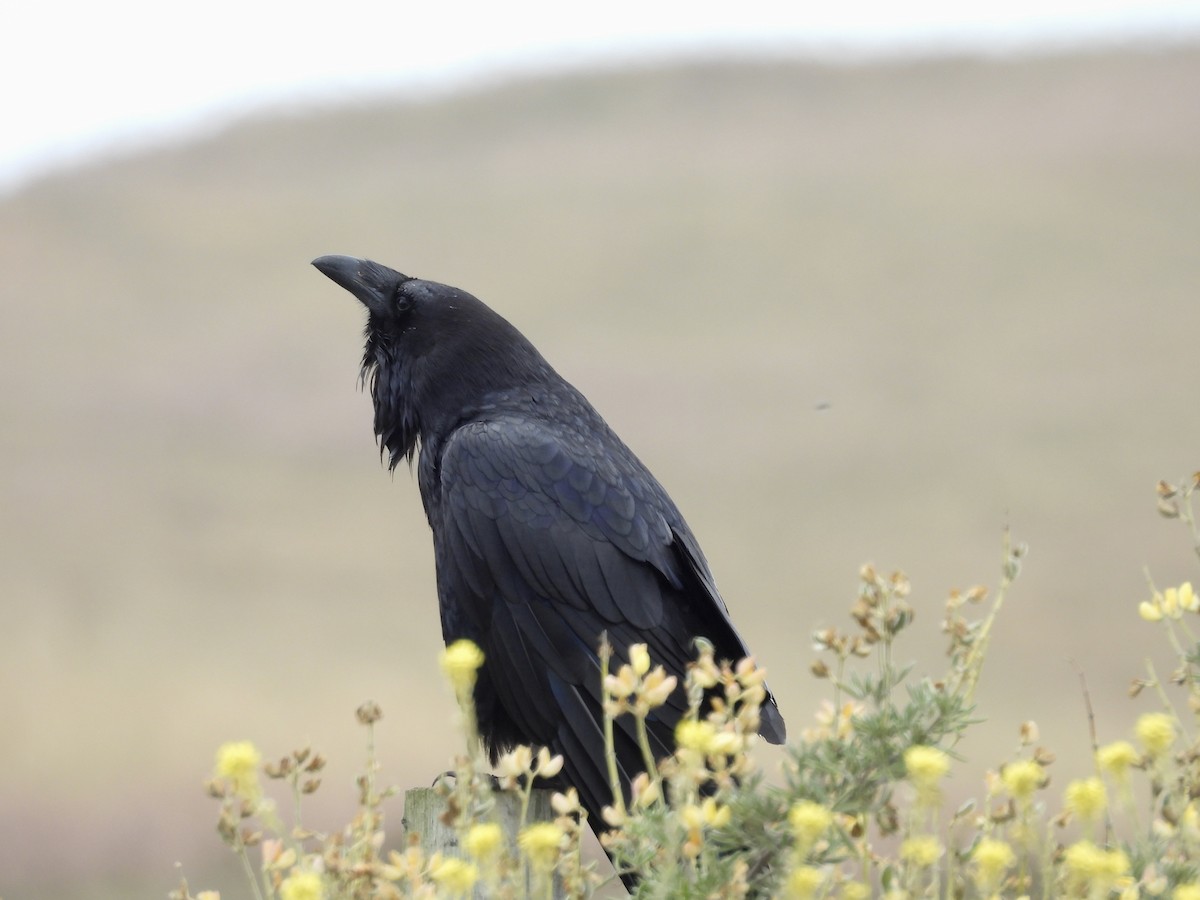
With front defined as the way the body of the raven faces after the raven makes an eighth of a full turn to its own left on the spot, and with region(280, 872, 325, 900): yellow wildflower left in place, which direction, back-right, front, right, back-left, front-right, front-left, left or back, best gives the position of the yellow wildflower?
front-left

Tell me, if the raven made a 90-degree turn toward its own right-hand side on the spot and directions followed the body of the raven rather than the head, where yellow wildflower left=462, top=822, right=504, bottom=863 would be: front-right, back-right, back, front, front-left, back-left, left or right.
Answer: back

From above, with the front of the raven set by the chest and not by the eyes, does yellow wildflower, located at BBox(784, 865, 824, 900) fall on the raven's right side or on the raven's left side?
on the raven's left side

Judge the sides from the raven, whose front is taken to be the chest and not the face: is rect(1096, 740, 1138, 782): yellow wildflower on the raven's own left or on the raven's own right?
on the raven's own left

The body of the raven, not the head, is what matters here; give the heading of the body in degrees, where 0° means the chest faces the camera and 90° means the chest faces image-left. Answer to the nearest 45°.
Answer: approximately 90°

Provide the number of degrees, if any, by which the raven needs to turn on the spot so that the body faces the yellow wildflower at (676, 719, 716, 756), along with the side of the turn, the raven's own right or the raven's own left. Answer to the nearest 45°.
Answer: approximately 90° to the raven's own left

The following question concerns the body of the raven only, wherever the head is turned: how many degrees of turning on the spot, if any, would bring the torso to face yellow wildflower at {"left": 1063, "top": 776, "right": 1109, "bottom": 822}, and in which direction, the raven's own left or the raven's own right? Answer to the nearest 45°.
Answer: approximately 180°
